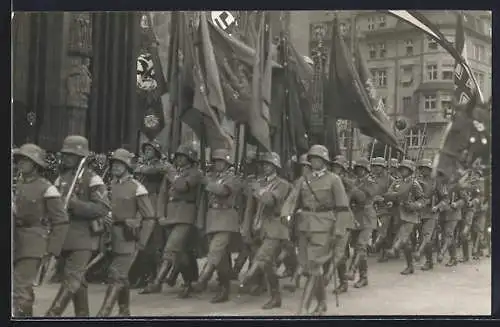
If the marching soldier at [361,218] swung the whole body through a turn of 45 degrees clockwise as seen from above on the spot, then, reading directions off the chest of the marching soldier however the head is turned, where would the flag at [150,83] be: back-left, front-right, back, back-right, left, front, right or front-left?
front

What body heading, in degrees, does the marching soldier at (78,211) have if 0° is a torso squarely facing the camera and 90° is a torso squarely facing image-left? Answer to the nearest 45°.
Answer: approximately 45°

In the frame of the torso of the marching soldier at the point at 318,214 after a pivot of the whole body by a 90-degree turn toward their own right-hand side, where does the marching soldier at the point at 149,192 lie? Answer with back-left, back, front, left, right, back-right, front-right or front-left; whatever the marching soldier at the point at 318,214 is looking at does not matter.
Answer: front-left

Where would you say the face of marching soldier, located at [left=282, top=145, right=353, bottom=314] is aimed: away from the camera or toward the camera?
toward the camera

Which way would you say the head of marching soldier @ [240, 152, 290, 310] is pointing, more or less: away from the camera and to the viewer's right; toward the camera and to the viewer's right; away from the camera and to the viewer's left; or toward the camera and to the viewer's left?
toward the camera and to the viewer's left

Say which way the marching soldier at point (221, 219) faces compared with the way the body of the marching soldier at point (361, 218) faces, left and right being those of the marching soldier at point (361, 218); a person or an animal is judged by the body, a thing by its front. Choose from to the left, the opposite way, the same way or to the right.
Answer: the same way

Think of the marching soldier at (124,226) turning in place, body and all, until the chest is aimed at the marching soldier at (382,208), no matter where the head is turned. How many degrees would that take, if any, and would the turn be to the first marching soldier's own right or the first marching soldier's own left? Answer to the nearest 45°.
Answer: approximately 135° to the first marching soldier's own left

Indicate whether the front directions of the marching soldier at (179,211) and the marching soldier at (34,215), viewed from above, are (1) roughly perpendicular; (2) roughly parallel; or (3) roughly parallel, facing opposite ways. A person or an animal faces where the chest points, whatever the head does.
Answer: roughly parallel

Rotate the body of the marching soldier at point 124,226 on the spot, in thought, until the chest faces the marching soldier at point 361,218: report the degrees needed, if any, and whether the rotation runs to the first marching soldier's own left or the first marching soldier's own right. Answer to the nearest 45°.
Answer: approximately 135° to the first marching soldier's own left

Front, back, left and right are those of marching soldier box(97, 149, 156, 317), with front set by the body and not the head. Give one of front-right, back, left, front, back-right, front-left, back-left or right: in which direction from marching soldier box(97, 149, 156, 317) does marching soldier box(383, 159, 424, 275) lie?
back-left

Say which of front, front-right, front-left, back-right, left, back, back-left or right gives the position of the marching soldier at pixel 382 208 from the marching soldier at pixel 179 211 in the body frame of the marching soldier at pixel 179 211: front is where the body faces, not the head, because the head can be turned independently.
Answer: back-left

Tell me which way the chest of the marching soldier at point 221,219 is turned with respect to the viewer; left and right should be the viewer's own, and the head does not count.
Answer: facing the viewer and to the left of the viewer

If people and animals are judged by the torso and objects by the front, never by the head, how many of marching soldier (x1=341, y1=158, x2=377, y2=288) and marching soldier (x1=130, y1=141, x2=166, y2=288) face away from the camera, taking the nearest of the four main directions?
0

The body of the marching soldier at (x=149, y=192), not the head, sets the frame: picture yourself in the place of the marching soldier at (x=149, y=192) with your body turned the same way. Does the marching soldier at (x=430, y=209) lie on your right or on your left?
on your left

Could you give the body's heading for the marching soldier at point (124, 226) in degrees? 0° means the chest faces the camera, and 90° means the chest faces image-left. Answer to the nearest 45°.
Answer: approximately 45°

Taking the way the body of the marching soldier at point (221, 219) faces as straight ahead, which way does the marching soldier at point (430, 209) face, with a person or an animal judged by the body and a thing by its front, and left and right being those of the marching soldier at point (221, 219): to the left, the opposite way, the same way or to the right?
the same way

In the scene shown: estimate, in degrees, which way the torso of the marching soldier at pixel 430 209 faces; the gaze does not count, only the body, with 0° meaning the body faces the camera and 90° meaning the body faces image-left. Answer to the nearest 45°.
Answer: approximately 45°

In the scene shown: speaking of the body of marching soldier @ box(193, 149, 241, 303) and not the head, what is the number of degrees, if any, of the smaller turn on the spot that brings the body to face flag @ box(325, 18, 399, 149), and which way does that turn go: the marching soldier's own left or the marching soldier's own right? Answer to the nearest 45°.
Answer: approximately 135° to the marching soldier's own left

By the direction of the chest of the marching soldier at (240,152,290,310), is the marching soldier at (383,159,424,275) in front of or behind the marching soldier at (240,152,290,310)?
behind
